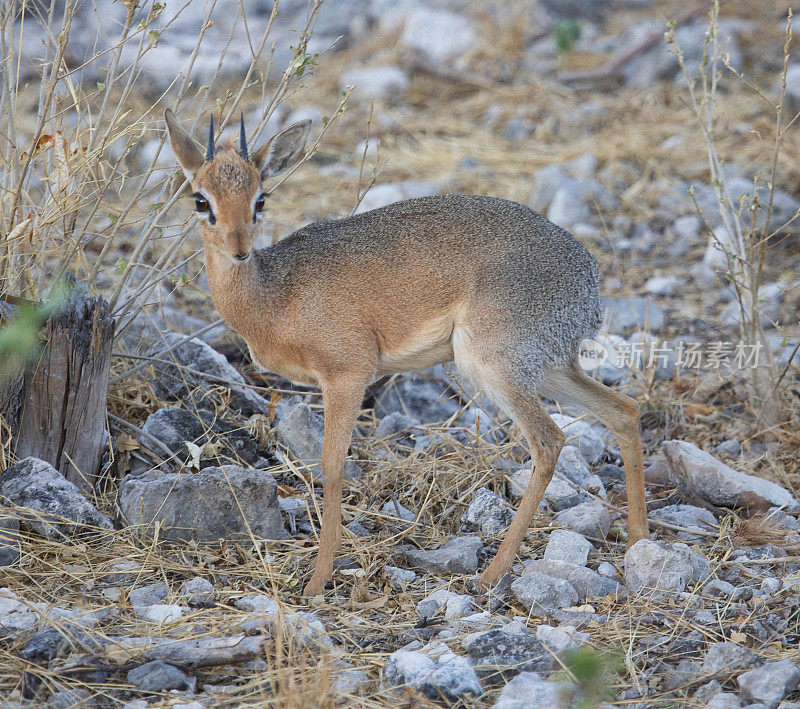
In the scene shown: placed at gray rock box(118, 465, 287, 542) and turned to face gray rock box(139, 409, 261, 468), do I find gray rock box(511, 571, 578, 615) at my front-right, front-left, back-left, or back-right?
back-right

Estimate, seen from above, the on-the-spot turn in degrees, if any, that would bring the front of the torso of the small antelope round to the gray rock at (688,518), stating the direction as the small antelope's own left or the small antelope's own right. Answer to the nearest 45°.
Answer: approximately 180°

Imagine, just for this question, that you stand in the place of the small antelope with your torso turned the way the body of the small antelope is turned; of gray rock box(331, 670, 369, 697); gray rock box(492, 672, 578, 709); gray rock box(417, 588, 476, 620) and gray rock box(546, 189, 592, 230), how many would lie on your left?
3

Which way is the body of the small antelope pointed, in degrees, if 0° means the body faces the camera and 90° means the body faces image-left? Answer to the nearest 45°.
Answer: approximately 90°

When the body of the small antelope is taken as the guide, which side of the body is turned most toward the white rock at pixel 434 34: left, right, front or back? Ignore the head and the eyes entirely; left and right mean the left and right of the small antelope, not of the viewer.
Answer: right

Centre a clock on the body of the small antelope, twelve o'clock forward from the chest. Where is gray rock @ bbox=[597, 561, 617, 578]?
The gray rock is roughly at 7 o'clock from the small antelope.

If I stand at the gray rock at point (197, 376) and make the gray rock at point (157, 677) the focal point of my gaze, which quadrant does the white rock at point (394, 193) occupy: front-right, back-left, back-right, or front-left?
back-left

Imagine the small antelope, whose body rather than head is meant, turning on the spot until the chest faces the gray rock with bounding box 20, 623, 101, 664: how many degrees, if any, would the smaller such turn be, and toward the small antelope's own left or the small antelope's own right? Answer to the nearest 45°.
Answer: approximately 45° to the small antelope's own left

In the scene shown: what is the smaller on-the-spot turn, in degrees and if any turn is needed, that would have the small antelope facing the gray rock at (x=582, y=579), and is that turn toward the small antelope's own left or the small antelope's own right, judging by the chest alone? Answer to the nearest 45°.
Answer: approximately 135° to the small antelope's own left

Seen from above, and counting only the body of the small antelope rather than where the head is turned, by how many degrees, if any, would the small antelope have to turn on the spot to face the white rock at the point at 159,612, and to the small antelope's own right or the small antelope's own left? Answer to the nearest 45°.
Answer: approximately 45° to the small antelope's own left
